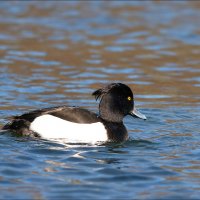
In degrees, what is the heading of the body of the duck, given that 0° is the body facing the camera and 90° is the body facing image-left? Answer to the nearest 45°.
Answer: approximately 270°
